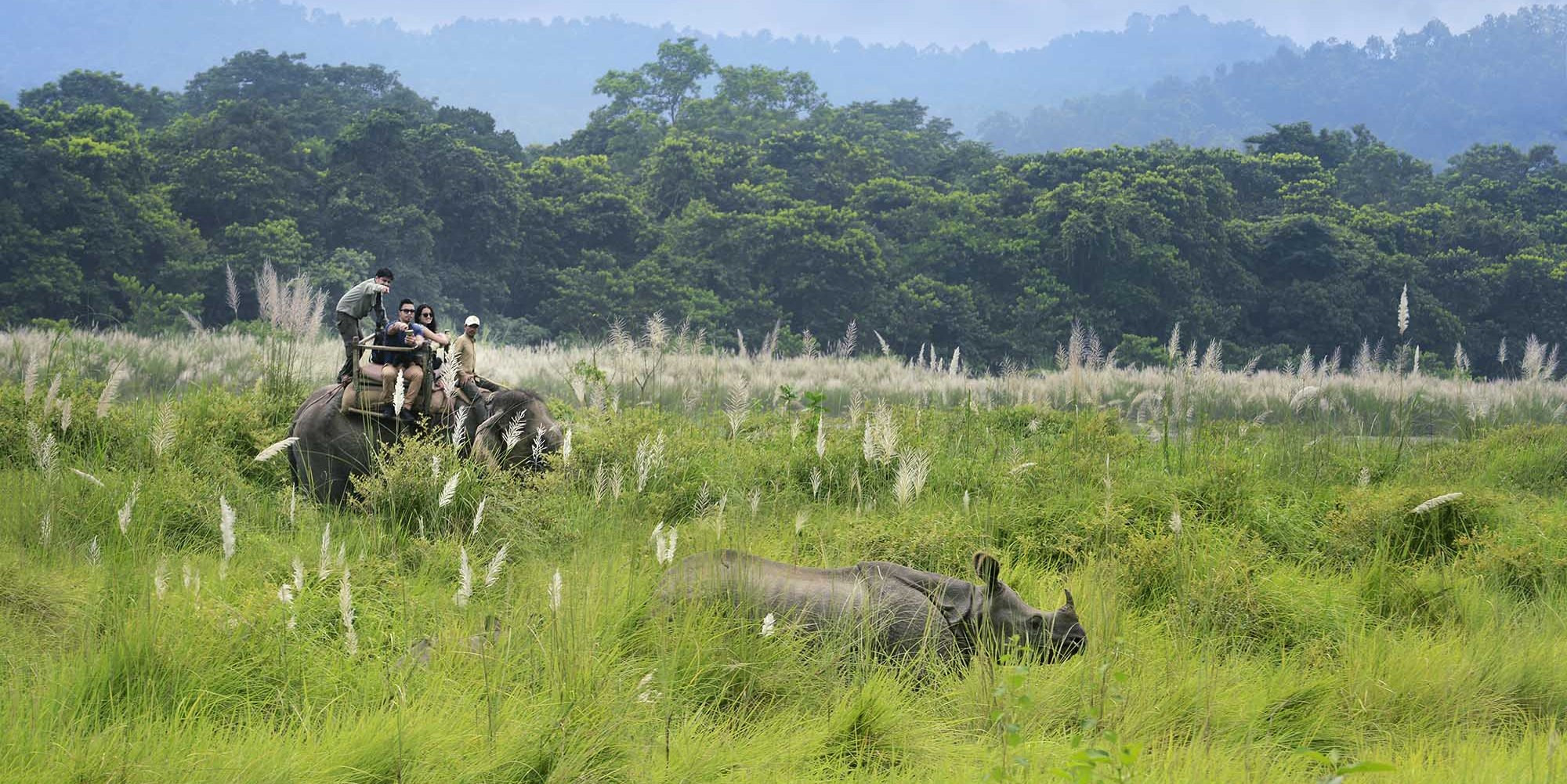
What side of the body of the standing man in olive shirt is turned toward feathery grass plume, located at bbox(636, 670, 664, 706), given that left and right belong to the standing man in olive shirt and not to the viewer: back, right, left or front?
right

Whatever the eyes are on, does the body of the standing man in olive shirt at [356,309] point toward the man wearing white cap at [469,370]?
yes

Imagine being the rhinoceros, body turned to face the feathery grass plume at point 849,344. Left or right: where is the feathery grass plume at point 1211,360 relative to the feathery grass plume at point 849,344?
right

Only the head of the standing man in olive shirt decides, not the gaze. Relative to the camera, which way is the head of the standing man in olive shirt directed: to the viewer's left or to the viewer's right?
to the viewer's right

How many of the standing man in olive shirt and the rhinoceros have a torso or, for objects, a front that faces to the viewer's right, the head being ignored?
2

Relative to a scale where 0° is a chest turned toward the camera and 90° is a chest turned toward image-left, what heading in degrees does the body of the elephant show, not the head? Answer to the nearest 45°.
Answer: approximately 270°

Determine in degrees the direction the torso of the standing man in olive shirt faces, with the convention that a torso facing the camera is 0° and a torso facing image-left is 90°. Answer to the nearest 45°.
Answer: approximately 270°

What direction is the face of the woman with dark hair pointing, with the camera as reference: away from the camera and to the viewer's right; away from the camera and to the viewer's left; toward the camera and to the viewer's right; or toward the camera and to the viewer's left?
toward the camera and to the viewer's right

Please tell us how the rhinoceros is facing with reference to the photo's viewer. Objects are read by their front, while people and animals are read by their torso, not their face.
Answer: facing to the right of the viewer

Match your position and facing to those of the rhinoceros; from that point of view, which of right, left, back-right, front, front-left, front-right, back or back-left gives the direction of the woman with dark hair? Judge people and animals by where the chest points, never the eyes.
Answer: back-left

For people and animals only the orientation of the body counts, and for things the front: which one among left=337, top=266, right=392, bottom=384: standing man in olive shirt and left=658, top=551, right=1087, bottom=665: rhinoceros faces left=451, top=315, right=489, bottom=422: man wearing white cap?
the standing man in olive shirt

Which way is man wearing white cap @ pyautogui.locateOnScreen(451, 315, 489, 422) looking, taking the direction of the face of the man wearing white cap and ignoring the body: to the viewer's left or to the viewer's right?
to the viewer's right
